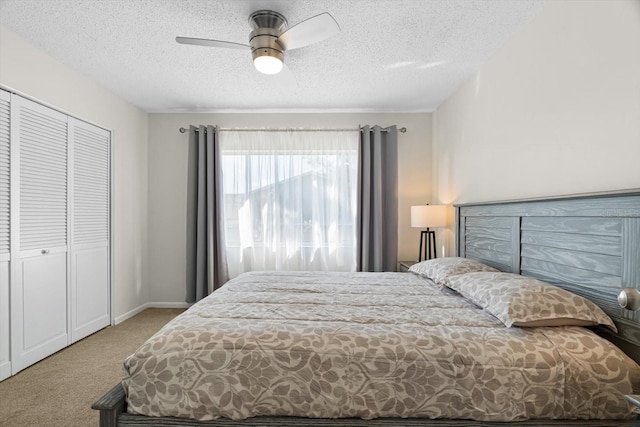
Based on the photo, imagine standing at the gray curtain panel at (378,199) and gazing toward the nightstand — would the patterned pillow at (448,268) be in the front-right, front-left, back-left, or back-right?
front-right

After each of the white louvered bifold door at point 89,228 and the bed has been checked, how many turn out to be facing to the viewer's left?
1

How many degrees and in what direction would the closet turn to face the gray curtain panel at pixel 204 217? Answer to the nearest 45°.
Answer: approximately 45° to its left

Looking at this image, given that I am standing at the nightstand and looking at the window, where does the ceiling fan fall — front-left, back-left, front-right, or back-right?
front-left

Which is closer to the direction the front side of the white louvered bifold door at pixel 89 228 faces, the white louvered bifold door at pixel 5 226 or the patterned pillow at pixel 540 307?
the patterned pillow

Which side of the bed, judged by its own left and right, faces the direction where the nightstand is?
right

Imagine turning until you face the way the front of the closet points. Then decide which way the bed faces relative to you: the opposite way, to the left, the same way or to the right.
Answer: the opposite way

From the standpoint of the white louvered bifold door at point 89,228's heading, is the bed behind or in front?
in front

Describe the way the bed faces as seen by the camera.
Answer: facing to the left of the viewer

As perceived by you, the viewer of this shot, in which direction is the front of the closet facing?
facing the viewer and to the right of the viewer

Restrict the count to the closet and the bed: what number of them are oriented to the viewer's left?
1

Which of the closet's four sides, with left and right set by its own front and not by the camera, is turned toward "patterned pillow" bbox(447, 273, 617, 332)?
front

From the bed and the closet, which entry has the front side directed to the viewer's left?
the bed

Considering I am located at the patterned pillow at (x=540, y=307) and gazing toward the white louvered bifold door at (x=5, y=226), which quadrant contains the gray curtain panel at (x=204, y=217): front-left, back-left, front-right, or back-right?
front-right

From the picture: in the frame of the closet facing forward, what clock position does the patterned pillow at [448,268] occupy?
The patterned pillow is roughly at 12 o'clock from the closet.

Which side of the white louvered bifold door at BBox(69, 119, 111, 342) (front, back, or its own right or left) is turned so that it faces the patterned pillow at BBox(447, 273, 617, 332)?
front
